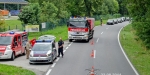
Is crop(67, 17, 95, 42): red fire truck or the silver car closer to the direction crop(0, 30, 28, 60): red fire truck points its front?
the silver car
